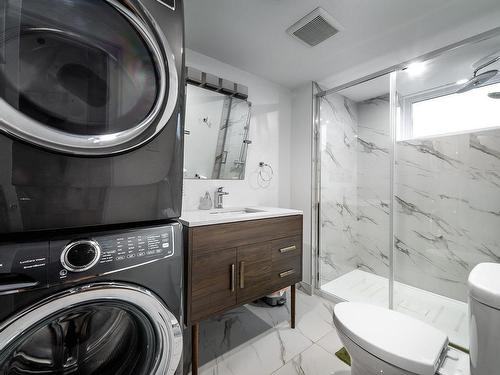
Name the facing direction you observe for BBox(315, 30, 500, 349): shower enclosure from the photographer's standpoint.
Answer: facing the viewer and to the left of the viewer

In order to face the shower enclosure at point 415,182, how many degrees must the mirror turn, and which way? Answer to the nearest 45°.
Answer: approximately 45° to its left

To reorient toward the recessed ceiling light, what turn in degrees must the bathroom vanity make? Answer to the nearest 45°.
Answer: approximately 45° to its left

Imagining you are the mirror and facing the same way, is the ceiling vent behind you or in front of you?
in front

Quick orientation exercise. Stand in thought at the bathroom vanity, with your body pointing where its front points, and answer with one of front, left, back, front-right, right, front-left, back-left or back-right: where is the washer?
right

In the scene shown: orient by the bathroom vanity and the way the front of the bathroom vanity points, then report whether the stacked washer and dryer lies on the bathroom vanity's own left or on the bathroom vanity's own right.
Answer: on the bathroom vanity's own right

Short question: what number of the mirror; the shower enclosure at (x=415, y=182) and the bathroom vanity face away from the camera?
0

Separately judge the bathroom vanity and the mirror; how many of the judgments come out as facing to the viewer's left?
0

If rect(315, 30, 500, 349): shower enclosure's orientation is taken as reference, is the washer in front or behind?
in front

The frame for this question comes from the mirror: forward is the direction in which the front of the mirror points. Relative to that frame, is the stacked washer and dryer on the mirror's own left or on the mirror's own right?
on the mirror's own right

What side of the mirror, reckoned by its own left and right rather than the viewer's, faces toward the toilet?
front

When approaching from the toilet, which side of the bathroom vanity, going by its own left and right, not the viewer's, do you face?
front

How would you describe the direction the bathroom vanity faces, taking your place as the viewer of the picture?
facing the viewer and to the right of the viewer

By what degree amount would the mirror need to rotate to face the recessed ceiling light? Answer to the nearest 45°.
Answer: approximately 45° to its left
